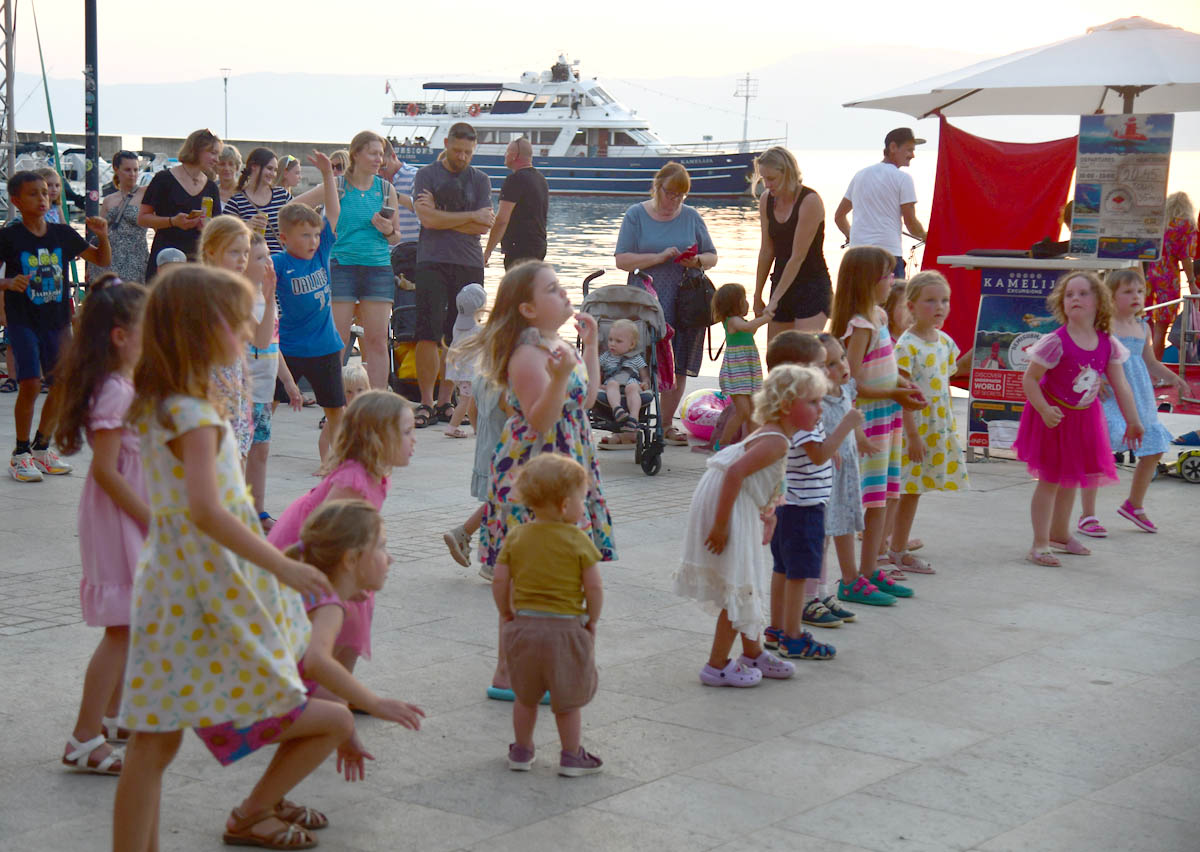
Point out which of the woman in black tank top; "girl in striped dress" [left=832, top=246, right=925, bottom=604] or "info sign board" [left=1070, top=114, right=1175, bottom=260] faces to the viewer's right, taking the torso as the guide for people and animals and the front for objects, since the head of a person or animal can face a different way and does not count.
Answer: the girl in striped dress

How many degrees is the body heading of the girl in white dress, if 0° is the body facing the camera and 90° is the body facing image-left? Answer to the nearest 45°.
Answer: approximately 270°

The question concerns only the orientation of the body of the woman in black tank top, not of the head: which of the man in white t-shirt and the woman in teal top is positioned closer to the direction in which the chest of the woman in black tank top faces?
the woman in teal top

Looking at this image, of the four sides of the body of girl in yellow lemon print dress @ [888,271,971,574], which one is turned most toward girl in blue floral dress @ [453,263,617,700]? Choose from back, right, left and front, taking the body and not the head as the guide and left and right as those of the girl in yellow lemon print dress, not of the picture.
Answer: right

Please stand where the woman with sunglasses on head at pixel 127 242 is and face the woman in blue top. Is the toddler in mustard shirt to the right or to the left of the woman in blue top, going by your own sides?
right

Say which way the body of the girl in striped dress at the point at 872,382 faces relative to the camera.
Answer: to the viewer's right

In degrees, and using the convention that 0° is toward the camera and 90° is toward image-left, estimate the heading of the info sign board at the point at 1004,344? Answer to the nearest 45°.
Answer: approximately 0°

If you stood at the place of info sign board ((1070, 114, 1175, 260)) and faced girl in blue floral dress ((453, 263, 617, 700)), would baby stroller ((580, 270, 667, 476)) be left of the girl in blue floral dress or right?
right

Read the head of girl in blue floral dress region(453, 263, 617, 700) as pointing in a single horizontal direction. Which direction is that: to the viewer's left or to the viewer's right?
to the viewer's right
